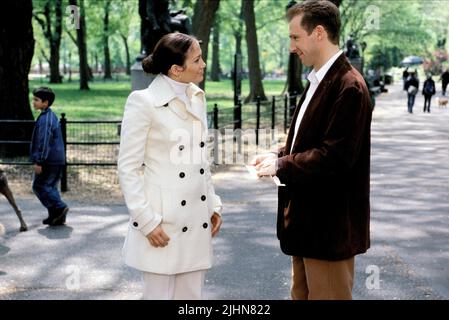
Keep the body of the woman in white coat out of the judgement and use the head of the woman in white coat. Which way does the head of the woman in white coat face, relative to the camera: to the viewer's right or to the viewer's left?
to the viewer's right

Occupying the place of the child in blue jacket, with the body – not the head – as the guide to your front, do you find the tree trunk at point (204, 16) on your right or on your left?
on your right

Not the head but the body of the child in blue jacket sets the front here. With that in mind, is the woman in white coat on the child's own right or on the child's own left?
on the child's own left

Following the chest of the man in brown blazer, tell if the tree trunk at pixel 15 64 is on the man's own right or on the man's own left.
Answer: on the man's own right

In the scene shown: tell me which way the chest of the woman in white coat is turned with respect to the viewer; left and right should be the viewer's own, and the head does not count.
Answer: facing the viewer and to the right of the viewer

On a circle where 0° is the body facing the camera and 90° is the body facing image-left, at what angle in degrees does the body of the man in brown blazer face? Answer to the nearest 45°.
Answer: approximately 90°

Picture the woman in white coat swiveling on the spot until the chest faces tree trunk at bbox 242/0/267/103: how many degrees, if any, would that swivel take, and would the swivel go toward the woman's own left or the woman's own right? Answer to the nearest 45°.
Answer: approximately 135° to the woman's own left

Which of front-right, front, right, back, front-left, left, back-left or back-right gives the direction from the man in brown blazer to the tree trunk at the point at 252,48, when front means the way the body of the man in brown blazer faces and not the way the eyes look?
right

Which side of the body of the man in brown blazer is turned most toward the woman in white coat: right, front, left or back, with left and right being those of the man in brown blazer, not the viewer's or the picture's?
front

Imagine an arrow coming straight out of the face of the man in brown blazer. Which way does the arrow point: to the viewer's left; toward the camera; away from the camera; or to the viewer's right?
to the viewer's left
